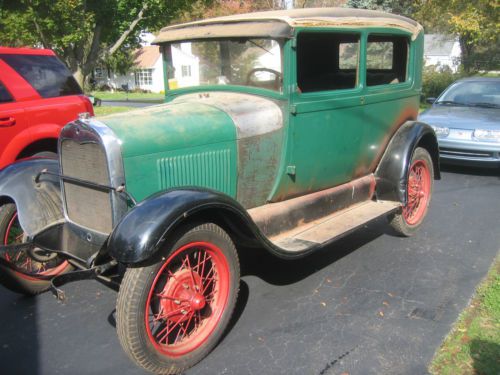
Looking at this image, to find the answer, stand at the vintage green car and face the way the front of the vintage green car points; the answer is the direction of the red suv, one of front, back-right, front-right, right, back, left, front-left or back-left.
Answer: right

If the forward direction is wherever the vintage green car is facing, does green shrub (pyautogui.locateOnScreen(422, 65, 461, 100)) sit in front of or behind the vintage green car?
behind

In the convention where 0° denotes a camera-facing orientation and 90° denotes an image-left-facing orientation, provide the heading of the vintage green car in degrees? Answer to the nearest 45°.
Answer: approximately 45°

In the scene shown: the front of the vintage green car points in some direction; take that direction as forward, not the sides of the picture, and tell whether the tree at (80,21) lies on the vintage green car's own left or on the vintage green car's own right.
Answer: on the vintage green car's own right

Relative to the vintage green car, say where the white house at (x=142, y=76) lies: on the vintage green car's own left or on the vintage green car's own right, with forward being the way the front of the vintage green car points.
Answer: on the vintage green car's own right

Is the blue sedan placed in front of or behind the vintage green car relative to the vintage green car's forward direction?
behind
